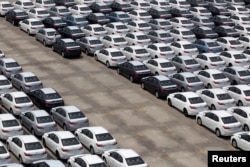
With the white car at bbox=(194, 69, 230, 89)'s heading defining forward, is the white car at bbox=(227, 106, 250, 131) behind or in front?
behind
